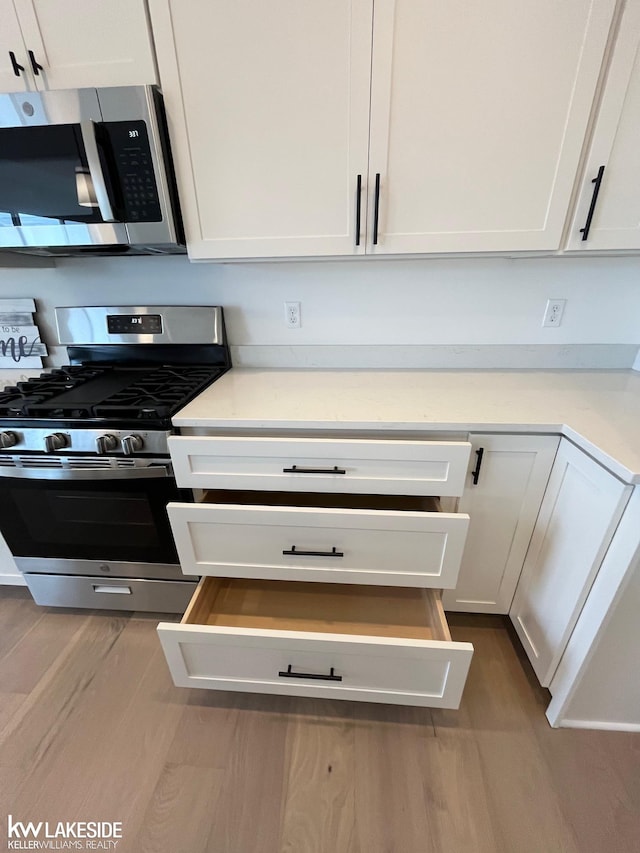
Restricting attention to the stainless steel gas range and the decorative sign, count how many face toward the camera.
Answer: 2

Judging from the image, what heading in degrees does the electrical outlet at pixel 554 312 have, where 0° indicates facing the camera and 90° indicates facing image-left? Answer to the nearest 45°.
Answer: approximately 0°

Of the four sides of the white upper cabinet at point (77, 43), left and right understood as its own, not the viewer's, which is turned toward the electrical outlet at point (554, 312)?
left

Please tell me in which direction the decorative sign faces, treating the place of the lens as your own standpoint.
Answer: facing the viewer

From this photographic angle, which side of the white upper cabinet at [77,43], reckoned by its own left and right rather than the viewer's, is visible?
front

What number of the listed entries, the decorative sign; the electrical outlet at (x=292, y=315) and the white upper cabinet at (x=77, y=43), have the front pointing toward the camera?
3

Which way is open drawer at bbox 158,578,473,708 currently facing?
toward the camera

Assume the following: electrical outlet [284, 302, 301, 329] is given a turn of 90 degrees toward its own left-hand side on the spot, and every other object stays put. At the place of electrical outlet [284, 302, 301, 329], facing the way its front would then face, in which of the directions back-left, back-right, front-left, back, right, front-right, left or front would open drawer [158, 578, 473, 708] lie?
right

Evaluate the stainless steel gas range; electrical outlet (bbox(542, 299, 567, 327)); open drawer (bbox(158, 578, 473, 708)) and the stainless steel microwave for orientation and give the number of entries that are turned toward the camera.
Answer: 4

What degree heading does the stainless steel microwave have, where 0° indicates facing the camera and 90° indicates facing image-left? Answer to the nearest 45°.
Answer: approximately 0°
